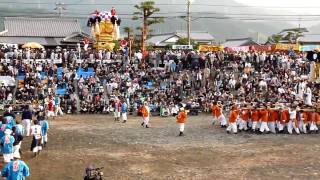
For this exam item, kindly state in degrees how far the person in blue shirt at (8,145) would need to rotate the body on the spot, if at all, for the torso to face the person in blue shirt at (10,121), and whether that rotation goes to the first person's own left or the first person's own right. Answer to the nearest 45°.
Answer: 0° — they already face them

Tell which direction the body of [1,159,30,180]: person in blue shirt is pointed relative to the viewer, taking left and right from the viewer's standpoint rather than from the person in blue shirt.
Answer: facing away from the viewer

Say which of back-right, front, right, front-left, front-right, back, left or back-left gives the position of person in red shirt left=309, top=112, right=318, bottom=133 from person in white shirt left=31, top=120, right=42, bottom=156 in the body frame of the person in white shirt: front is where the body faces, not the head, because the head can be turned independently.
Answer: right

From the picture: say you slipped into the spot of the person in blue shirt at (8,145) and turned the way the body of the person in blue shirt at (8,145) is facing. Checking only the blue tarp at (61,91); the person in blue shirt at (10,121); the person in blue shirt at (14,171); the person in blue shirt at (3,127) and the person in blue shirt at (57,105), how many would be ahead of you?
4

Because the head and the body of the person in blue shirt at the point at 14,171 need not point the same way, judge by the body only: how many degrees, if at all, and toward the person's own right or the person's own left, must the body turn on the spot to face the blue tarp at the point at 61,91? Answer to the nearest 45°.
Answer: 0° — they already face it

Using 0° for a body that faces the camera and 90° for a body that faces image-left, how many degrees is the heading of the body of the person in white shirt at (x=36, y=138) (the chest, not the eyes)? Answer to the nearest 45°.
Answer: approximately 180°

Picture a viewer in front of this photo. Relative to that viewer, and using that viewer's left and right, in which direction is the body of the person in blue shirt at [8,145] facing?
facing away from the viewer
